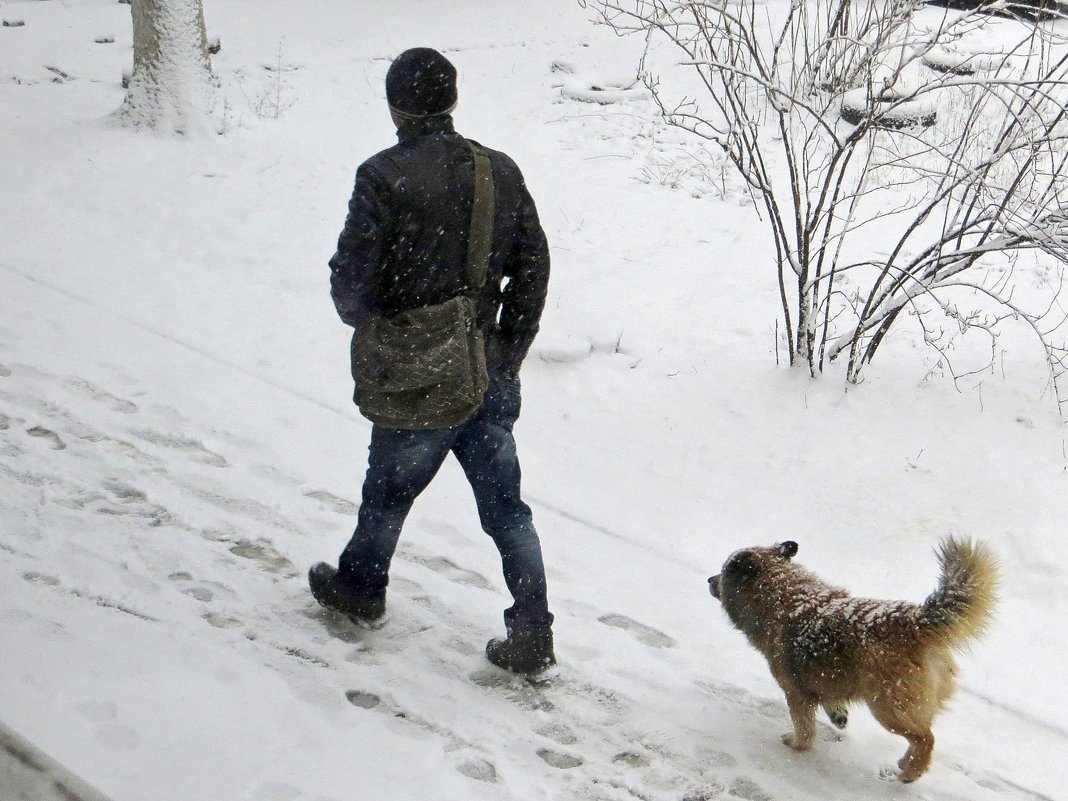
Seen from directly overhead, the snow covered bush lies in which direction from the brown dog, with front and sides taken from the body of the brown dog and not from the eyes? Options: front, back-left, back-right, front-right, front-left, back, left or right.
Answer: front-right

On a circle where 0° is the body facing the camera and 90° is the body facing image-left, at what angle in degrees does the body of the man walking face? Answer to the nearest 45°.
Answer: approximately 135°

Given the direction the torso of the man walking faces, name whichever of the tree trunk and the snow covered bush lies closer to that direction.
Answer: the tree trunk

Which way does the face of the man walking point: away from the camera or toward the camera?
away from the camera

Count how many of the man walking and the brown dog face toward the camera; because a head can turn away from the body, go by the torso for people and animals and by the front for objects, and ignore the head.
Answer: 0

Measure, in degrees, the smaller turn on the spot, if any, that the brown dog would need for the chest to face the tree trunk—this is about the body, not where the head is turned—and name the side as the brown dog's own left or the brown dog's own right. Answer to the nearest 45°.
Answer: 0° — it already faces it

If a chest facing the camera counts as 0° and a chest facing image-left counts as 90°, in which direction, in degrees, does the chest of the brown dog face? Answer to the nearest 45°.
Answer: approximately 135°

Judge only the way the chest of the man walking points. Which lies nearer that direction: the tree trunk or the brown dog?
the tree trunk

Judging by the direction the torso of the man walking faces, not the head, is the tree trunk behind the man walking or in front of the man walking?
in front
